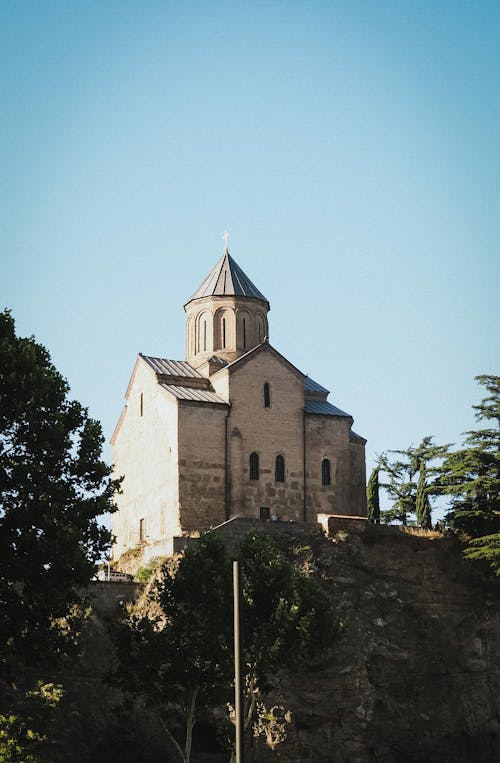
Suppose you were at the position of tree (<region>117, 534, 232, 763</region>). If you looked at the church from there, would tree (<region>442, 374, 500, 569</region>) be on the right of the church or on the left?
right
